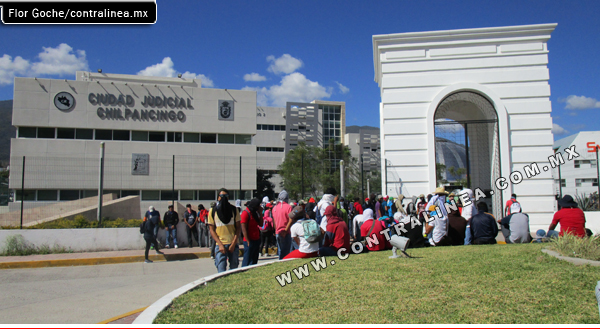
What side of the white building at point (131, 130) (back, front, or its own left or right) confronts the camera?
front

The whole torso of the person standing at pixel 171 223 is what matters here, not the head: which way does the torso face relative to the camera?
toward the camera

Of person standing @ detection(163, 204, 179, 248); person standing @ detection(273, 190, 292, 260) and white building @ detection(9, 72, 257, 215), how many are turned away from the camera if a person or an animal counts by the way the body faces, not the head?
1

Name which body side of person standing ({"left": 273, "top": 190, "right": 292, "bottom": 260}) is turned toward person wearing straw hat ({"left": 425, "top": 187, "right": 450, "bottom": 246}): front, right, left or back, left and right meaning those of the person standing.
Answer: right

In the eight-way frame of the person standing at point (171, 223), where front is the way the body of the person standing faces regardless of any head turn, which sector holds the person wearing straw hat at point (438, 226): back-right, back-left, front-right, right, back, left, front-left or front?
front-left

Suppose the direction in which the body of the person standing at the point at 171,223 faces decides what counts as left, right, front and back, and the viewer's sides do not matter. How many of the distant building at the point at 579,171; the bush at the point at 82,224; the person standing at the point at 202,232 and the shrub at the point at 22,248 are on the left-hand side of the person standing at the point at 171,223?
2

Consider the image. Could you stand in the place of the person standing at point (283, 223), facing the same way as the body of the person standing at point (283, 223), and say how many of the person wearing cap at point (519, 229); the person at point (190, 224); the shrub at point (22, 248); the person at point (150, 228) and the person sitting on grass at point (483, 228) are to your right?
2

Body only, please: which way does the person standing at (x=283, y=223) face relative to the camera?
away from the camera

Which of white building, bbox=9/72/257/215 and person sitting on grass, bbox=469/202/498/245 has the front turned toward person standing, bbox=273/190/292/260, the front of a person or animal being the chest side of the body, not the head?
the white building
